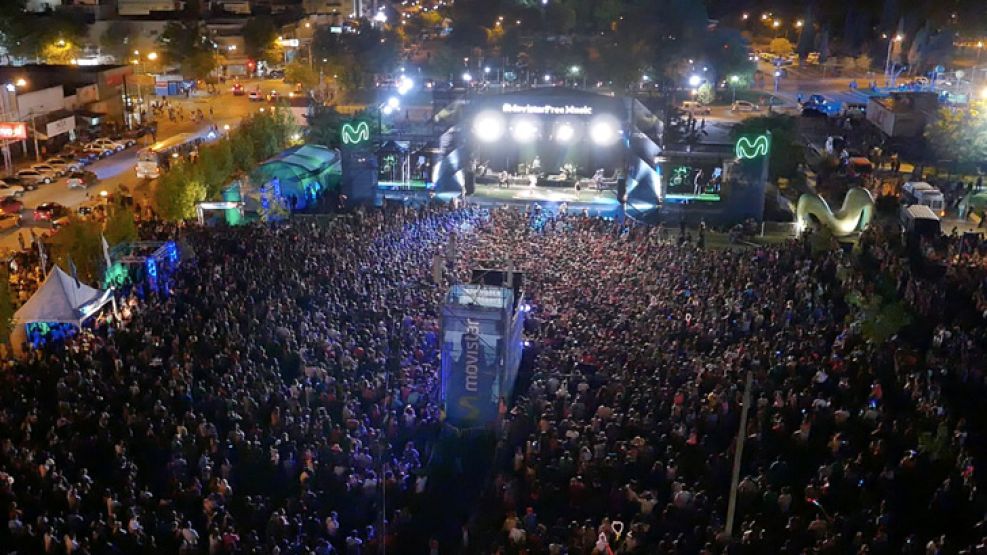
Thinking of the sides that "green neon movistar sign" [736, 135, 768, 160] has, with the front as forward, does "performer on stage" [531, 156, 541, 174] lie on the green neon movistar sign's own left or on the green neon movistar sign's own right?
on the green neon movistar sign's own right

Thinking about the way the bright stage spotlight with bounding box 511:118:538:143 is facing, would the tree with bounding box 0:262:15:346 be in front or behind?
in front

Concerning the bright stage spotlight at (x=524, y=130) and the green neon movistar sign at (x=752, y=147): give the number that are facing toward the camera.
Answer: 2

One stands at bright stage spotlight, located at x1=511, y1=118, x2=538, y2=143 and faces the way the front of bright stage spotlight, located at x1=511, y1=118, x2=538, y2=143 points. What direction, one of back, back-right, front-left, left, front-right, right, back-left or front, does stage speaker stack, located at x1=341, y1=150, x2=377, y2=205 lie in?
front-right

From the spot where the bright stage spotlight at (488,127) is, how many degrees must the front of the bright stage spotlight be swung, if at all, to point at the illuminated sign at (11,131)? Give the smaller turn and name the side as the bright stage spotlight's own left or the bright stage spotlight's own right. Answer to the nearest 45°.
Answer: approximately 90° to the bright stage spotlight's own right

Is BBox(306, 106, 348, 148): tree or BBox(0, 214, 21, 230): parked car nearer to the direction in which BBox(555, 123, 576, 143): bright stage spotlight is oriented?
the parked car

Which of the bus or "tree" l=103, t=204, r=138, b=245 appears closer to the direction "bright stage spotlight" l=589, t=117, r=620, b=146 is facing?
the tree

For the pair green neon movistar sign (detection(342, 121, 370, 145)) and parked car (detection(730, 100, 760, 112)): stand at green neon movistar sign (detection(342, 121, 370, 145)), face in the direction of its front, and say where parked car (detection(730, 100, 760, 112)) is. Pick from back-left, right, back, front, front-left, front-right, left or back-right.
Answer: back-left
